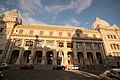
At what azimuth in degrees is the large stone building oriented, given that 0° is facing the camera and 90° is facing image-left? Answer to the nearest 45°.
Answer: approximately 0°

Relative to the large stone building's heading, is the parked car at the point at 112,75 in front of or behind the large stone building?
in front
